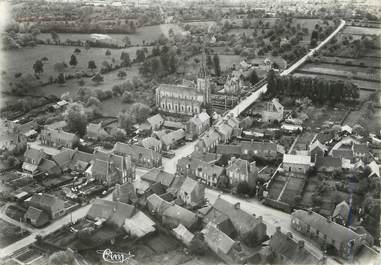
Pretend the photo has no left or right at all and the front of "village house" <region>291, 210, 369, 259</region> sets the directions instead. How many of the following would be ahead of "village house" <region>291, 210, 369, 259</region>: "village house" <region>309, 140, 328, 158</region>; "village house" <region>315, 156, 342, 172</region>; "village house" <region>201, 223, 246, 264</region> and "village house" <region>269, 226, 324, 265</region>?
2

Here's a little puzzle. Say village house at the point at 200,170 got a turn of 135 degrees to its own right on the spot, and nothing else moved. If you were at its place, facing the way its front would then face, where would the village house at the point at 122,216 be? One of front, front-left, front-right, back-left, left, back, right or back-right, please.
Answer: back-left

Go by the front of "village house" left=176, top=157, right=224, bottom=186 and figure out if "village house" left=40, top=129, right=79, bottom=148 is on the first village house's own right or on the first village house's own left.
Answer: on the first village house's own right

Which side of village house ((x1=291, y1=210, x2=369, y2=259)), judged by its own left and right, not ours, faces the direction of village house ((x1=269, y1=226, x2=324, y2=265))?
front

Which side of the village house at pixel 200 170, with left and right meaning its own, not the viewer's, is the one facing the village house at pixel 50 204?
front

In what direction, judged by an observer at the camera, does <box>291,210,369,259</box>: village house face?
facing the viewer and to the left of the viewer

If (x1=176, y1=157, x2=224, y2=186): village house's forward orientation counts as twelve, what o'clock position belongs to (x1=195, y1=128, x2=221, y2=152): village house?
(x1=195, y1=128, x2=221, y2=152): village house is roughly at 5 o'clock from (x1=176, y1=157, x2=224, y2=186): village house.

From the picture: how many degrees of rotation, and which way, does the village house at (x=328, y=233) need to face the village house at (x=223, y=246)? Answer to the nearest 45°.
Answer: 0° — it already faces it
